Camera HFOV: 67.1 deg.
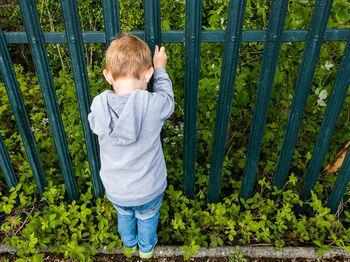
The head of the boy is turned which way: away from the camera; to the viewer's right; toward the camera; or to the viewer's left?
away from the camera

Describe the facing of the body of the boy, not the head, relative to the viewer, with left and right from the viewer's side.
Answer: facing away from the viewer
